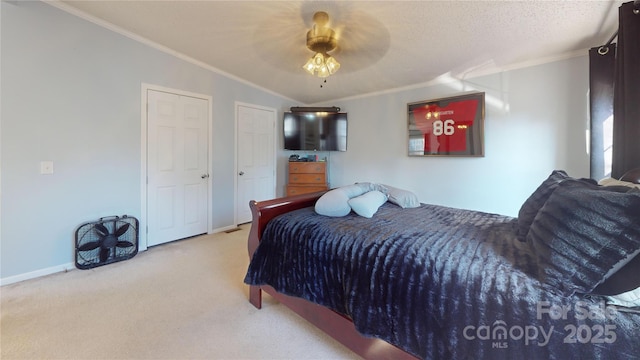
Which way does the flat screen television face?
toward the camera

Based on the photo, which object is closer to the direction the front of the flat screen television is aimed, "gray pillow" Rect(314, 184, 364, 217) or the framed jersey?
the gray pillow

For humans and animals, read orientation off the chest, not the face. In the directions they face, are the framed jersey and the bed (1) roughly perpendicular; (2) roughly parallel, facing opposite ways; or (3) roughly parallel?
roughly perpendicular

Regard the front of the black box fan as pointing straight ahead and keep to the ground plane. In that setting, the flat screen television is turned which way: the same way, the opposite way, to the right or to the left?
to the right

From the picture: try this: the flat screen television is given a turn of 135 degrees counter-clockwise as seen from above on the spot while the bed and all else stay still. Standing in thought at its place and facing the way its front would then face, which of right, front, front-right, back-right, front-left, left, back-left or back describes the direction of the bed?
back-right

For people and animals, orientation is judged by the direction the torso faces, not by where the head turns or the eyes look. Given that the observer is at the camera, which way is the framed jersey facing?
facing the viewer and to the left of the viewer

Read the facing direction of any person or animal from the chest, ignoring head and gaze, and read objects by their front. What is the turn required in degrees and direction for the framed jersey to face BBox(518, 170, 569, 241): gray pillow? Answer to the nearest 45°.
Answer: approximately 45° to its left

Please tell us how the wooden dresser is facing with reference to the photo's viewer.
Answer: facing the viewer

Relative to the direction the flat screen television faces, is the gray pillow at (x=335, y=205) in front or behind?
in front

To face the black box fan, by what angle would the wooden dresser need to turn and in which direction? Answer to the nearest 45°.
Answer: approximately 45° to its right
